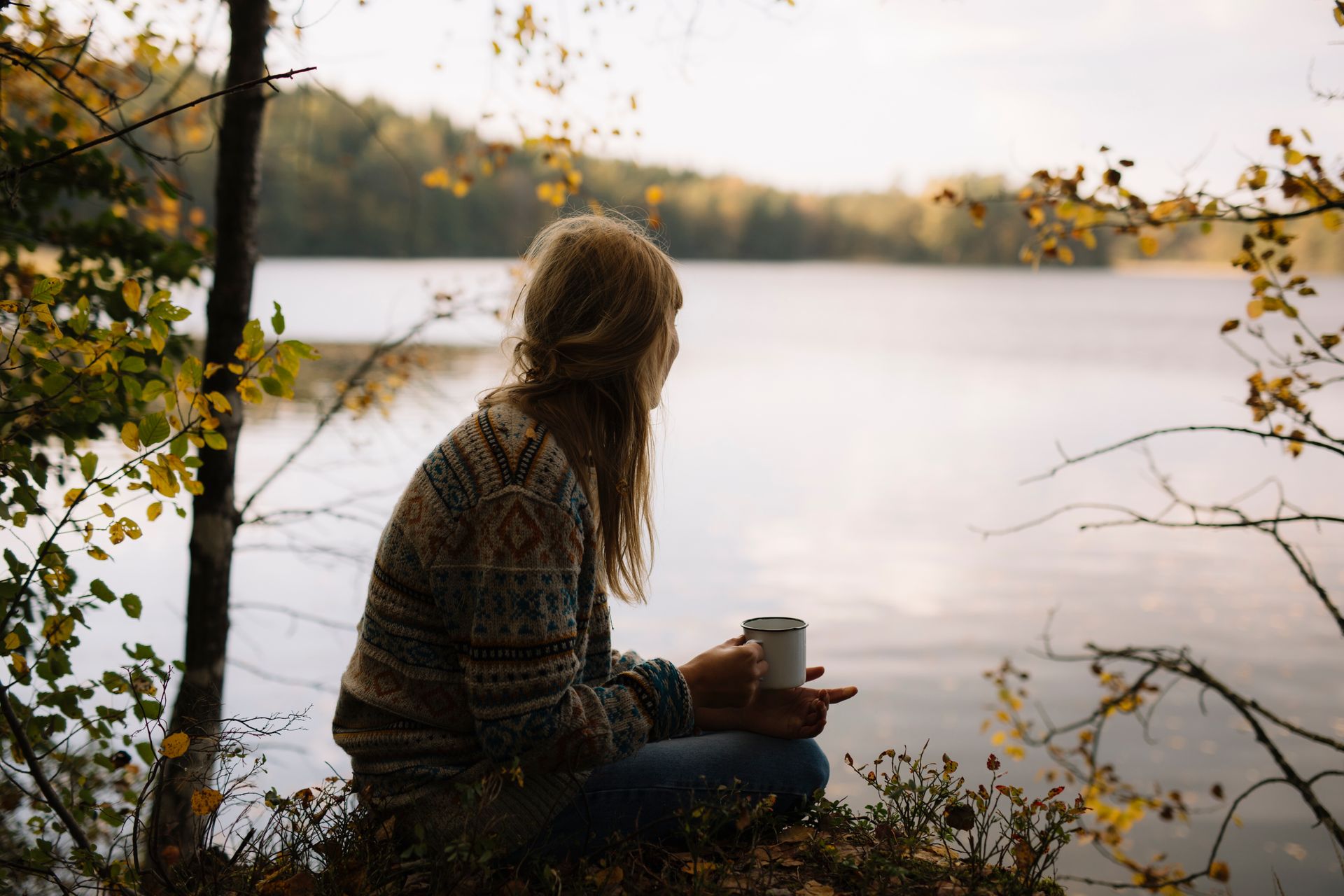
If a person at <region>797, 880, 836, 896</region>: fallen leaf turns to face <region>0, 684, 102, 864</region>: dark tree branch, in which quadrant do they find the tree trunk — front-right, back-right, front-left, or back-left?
front-right

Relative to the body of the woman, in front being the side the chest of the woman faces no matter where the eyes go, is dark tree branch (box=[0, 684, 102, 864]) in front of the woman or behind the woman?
behind

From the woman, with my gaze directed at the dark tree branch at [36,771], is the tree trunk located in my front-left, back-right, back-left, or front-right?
front-right

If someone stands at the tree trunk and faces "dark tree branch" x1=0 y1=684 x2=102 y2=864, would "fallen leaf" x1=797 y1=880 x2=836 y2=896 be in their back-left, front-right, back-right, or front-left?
front-left

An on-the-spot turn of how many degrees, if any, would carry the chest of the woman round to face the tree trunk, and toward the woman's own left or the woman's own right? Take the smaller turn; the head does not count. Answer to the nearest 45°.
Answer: approximately 90° to the woman's own left

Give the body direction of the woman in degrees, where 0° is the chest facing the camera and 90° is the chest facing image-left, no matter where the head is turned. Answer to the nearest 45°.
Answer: approximately 225°

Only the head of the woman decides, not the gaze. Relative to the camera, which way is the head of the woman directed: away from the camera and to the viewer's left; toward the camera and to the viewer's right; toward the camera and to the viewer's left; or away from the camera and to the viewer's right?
away from the camera and to the viewer's right
